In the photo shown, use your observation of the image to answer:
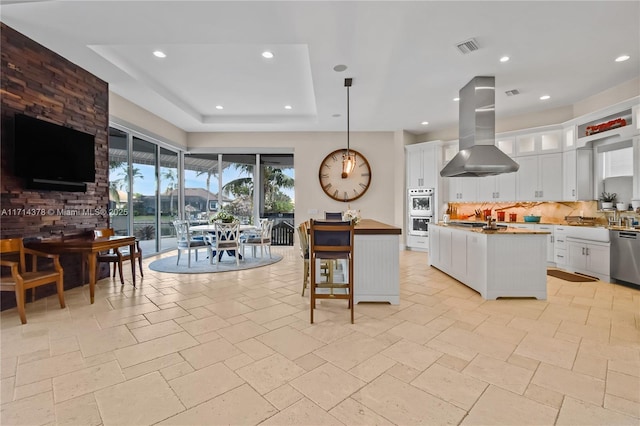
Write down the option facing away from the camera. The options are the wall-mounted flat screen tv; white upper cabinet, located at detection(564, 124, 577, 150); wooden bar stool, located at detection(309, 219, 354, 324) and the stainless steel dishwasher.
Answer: the wooden bar stool

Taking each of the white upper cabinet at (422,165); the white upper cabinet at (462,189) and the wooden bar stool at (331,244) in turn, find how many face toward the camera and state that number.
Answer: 2

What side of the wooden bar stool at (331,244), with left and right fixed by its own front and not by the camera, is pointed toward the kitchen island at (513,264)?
right

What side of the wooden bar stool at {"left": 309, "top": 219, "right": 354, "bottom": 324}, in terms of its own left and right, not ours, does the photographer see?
back

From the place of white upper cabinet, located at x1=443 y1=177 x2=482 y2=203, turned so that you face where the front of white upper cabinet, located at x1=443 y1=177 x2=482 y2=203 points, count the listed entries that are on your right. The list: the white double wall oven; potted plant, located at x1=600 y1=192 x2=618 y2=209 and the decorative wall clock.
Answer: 2

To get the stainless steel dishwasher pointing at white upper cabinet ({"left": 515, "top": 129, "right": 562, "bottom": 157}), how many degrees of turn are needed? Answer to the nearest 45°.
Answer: approximately 90° to its right

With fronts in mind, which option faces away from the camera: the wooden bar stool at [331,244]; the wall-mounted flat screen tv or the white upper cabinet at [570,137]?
the wooden bar stool
